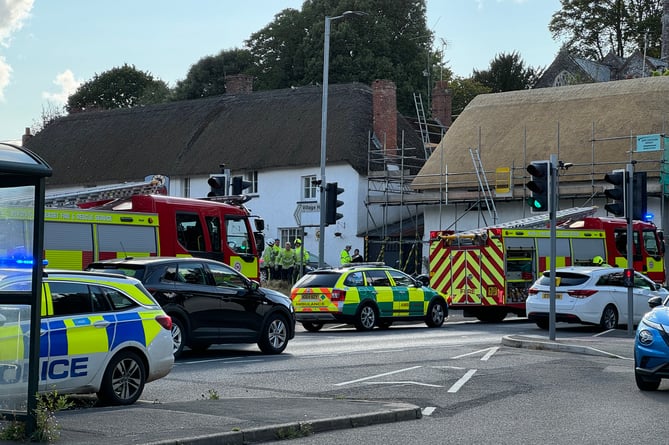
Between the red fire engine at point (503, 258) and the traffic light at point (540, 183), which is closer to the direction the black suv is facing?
the traffic light

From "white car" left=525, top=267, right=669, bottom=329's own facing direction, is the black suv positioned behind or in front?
behind

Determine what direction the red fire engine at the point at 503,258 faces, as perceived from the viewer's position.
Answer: facing away from the viewer and to the right of the viewer

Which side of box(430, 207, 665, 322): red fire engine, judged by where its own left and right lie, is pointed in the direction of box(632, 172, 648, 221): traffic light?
right

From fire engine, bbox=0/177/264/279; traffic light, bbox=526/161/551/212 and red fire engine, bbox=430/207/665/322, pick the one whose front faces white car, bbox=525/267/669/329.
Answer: the fire engine

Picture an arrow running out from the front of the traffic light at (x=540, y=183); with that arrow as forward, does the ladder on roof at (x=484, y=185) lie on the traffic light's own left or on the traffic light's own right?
on the traffic light's own right

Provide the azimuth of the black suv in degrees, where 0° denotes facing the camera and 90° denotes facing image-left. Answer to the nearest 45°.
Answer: approximately 270°

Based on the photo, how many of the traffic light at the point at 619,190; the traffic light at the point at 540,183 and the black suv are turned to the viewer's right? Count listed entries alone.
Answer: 1

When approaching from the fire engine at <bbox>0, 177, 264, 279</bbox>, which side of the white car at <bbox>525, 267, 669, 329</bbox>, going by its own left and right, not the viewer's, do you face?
back

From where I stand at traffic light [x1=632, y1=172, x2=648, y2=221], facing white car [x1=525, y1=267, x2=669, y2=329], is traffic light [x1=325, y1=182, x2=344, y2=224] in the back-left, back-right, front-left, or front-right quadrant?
front-left

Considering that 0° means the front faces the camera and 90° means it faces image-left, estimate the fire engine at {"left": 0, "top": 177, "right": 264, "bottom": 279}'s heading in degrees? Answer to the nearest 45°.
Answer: approximately 270°

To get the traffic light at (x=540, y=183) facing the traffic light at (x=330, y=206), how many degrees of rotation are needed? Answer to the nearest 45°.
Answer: approximately 90° to its right

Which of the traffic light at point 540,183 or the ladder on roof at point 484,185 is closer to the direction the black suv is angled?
the traffic light
